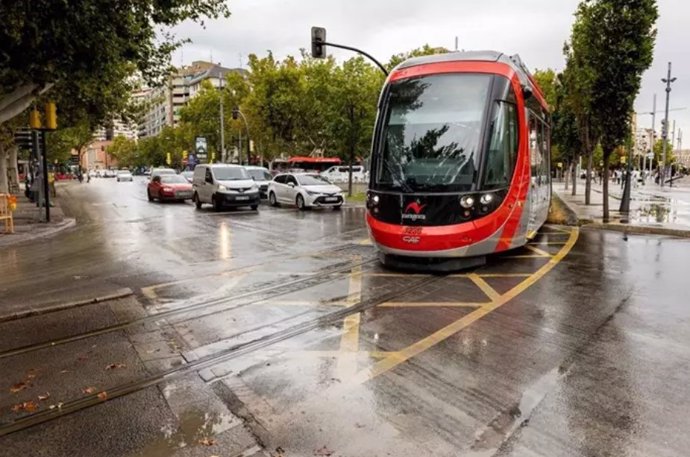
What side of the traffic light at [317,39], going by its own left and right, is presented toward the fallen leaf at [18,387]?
back

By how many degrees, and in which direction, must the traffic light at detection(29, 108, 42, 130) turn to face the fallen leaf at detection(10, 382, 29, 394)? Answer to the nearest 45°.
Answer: approximately 180°

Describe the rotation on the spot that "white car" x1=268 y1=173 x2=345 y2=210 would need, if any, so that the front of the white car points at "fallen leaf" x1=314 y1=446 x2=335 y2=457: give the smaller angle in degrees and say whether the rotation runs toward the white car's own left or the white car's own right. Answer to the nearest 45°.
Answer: approximately 45° to the white car's own right

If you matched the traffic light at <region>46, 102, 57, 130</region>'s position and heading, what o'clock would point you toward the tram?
The tram is roughly at 5 o'clock from the traffic light.

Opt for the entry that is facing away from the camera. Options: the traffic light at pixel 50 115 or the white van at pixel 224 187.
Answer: the traffic light

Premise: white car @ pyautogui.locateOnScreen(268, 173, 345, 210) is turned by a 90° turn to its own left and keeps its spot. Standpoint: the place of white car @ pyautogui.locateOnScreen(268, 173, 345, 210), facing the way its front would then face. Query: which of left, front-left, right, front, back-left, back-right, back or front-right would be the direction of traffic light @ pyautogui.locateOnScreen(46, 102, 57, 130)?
back

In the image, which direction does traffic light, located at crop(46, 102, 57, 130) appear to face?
away from the camera

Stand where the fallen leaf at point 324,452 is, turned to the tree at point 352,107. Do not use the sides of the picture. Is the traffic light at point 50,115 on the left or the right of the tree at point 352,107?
left

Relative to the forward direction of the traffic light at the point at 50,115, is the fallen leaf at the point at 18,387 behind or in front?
behind

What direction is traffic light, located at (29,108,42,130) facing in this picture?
away from the camera

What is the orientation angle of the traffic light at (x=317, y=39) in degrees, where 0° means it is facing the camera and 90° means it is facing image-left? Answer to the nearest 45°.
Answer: approximately 180°

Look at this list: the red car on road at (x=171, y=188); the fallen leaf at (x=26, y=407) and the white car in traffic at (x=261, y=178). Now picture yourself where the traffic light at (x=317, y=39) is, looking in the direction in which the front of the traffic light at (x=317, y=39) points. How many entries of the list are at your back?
1

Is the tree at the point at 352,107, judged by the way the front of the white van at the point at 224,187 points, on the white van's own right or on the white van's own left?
on the white van's own left

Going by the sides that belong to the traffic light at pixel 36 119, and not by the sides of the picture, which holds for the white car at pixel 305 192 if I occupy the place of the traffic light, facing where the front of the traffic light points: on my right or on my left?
on my right

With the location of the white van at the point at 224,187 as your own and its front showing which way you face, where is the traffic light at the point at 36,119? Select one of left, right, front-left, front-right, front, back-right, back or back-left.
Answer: right
